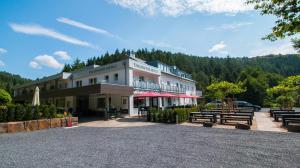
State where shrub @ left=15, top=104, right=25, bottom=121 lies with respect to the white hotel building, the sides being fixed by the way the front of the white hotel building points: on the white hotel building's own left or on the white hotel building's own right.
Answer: on the white hotel building's own right

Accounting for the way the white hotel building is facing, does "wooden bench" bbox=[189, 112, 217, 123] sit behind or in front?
in front

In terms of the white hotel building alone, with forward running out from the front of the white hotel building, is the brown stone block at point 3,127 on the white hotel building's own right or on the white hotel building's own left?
on the white hotel building's own right

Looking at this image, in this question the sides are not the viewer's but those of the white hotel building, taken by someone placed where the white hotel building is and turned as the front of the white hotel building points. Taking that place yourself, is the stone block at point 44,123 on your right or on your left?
on your right

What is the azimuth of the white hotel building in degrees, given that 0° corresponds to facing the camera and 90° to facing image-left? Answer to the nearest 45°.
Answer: approximately 315°

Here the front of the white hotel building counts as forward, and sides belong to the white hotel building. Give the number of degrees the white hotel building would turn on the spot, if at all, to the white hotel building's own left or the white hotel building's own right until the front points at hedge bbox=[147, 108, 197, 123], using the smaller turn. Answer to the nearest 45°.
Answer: approximately 45° to the white hotel building's own left

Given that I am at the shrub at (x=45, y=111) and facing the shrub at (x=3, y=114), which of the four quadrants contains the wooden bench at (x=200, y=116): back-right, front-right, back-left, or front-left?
back-left
